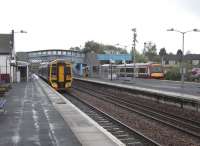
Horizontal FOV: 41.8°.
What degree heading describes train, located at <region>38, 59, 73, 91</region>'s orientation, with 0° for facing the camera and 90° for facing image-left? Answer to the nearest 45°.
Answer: approximately 0°
